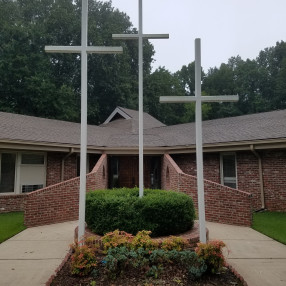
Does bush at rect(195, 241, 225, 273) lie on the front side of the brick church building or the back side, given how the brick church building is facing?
on the front side

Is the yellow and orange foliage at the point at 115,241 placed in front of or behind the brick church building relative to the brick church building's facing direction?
in front

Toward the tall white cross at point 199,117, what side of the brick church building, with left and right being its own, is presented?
front

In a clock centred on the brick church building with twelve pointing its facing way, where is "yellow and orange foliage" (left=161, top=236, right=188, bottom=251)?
The yellow and orange foliage is roughly at 12 o'clock from the brick church building.

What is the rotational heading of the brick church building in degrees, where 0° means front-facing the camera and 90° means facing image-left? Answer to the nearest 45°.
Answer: approximately 0°

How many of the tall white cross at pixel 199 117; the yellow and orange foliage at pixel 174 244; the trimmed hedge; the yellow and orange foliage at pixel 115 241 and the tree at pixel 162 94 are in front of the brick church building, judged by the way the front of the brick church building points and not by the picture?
4

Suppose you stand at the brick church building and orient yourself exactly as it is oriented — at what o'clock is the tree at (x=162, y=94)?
The tree is roughly at 6 o'clock from the brick church building.

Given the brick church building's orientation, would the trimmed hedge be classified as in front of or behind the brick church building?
in front

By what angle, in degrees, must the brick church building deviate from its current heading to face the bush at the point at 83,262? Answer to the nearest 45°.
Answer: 0° — it already faces it

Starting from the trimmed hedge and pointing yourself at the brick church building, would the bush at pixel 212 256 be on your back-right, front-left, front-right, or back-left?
back-right

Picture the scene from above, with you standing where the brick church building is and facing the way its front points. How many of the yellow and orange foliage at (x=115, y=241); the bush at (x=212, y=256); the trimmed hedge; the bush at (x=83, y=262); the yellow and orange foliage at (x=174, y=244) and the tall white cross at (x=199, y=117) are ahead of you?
6

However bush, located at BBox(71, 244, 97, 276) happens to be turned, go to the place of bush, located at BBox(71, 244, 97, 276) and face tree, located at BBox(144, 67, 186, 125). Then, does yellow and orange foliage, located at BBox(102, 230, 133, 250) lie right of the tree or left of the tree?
right
